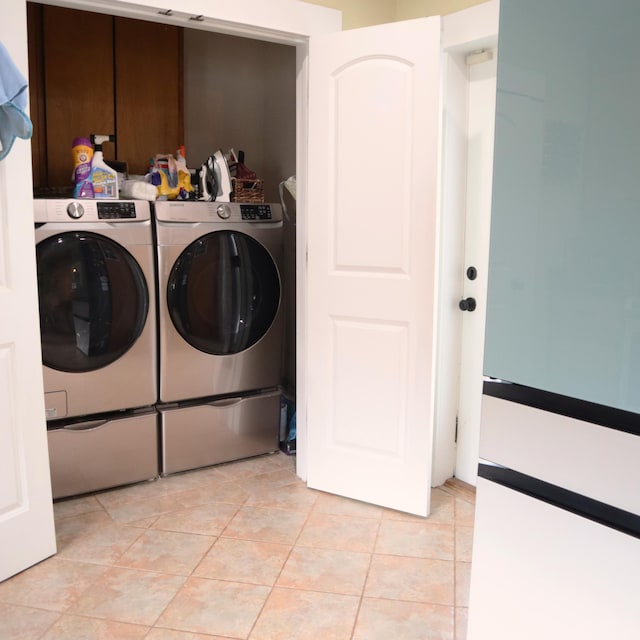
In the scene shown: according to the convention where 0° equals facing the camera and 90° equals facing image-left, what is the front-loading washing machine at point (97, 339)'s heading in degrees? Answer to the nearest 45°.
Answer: approximately 0°

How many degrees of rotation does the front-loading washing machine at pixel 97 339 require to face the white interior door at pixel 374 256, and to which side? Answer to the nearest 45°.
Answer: approximately 90° to its left

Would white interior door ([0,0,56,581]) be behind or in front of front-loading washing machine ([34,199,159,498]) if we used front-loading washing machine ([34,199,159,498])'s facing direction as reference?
in front

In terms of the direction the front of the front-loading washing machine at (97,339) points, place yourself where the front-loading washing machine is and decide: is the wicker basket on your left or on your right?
on your left

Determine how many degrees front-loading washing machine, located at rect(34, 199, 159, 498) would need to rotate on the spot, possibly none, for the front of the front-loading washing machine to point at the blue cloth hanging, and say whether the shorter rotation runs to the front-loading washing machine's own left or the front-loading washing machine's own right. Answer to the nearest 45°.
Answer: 0° — it already faces it
